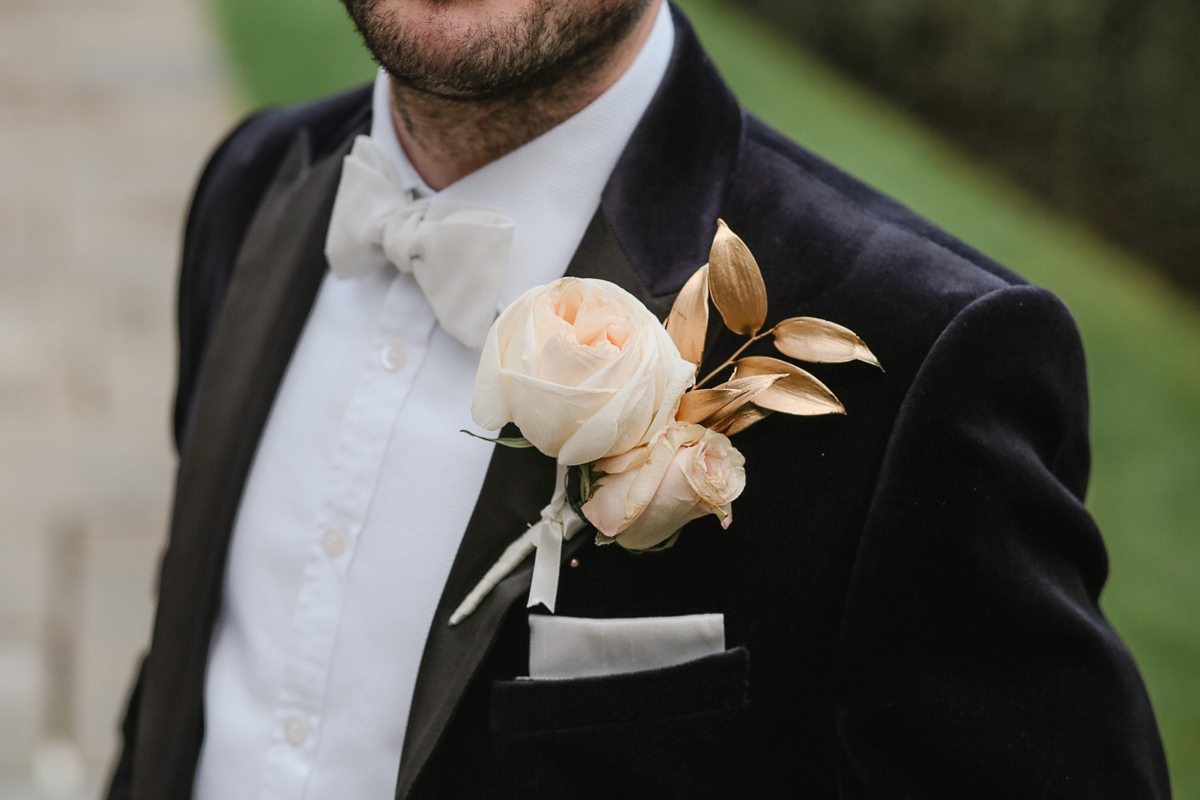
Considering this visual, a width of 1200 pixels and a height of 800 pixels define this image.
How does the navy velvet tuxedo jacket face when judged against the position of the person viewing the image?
facing the viewer and to the left of the viewer
